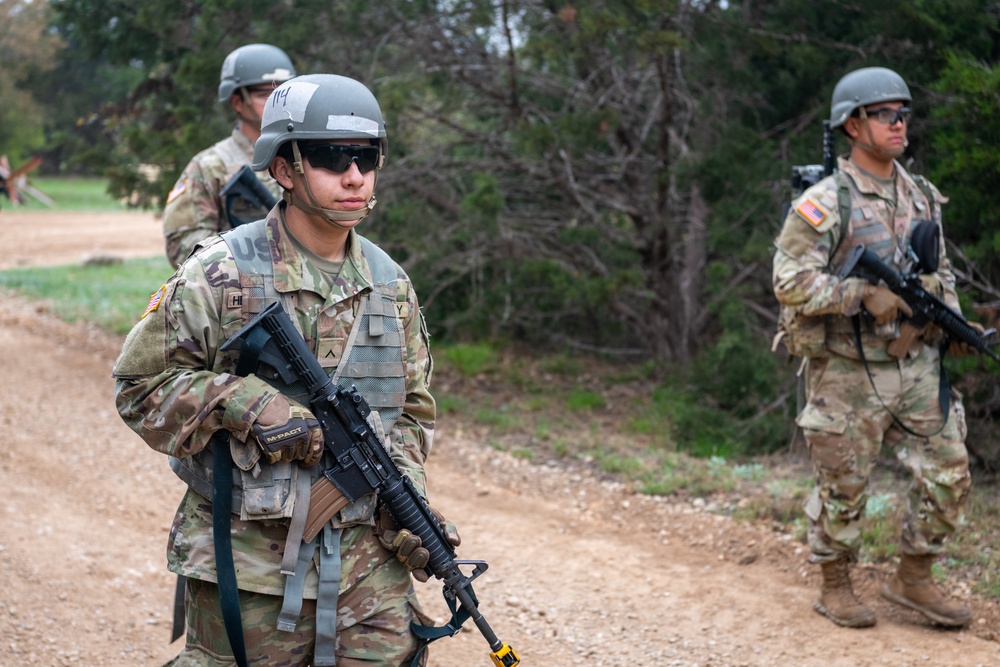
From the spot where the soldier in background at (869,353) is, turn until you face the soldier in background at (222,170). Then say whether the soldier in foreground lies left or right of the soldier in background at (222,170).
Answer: left

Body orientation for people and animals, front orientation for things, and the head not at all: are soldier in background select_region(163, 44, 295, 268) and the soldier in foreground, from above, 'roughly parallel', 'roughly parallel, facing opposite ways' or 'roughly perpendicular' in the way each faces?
roughly parallel

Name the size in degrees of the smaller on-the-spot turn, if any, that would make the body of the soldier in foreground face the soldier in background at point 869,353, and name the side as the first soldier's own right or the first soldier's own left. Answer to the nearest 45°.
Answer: approximately 90° to the first soldier's own left

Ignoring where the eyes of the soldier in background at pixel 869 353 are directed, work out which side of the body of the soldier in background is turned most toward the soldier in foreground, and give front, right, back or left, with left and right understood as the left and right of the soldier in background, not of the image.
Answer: right

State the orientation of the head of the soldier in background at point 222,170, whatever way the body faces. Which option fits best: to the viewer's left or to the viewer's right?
to the viewer's right

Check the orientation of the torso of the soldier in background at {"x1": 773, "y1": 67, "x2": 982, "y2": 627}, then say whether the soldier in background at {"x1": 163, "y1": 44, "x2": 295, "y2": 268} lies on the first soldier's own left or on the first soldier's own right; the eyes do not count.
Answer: on the first soldier's own right

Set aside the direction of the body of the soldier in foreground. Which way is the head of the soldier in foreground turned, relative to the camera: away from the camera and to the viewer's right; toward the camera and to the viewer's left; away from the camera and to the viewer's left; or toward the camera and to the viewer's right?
toward the camera and to the viewer's right

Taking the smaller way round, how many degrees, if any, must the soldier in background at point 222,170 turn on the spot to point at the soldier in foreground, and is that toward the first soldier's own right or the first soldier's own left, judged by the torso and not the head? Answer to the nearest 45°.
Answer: approximately 45° to the first soldier's own right

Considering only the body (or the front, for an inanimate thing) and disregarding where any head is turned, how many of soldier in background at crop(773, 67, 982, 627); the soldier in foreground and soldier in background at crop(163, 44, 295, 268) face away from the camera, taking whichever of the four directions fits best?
0

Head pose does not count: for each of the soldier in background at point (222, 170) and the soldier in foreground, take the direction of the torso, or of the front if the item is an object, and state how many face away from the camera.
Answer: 0

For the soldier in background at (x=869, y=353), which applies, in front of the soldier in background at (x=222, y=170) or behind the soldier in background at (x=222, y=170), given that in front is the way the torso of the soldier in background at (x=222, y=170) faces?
in front

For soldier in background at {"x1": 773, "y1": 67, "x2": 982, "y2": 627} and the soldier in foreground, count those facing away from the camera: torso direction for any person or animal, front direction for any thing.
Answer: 0

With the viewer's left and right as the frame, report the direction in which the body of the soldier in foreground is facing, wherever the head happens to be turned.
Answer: facing the viewer and to the right of the viewer

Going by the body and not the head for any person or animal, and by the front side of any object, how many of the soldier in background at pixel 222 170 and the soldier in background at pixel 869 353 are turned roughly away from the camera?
0

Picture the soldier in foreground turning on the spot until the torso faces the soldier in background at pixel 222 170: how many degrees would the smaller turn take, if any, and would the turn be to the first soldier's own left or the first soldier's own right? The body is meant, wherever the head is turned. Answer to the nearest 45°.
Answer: approximately 135° to the first soldier's own left
